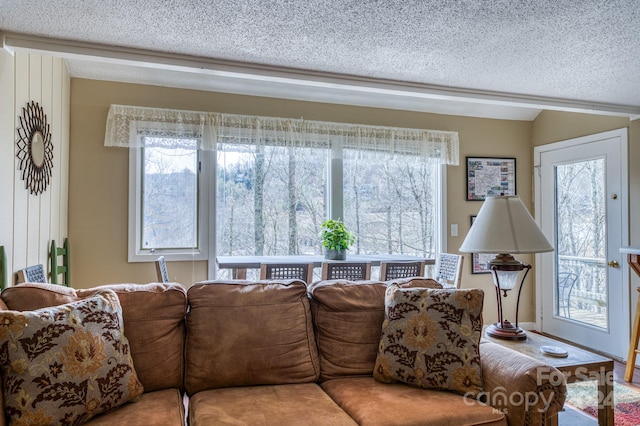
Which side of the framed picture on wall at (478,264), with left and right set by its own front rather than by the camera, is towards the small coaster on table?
front

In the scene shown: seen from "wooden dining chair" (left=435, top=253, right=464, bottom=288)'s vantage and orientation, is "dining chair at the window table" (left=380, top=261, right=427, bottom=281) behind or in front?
in front

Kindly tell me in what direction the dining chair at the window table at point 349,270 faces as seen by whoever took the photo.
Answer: facing away from the viewer

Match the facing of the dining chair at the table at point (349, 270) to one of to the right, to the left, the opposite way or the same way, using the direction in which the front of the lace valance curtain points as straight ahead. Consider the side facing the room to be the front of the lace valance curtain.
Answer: the opposite way

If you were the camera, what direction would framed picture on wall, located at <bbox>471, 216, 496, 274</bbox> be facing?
facing the viewer

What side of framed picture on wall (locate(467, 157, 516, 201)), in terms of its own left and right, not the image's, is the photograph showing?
front

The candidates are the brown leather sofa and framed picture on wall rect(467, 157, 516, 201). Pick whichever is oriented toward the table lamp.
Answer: the framed picture on wall

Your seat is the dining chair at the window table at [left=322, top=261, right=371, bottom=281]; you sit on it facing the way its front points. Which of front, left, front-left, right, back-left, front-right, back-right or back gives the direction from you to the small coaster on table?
back-right

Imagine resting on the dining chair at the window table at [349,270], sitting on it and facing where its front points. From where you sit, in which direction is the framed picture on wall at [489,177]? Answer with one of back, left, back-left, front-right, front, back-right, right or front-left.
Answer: front-right

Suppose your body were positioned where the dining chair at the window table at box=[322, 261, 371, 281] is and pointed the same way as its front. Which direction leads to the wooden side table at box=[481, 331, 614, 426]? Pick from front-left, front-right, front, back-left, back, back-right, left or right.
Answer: back-right

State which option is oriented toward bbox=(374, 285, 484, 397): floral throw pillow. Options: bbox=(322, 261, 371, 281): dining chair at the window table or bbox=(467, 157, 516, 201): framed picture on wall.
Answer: the framed picture on wall

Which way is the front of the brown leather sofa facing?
toward the camera

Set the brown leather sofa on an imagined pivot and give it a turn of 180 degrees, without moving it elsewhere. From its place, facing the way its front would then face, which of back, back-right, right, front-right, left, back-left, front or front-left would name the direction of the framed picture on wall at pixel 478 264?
front-right

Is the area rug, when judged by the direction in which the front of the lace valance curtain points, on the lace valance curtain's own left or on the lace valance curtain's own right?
on the lace valance curtain's own left
